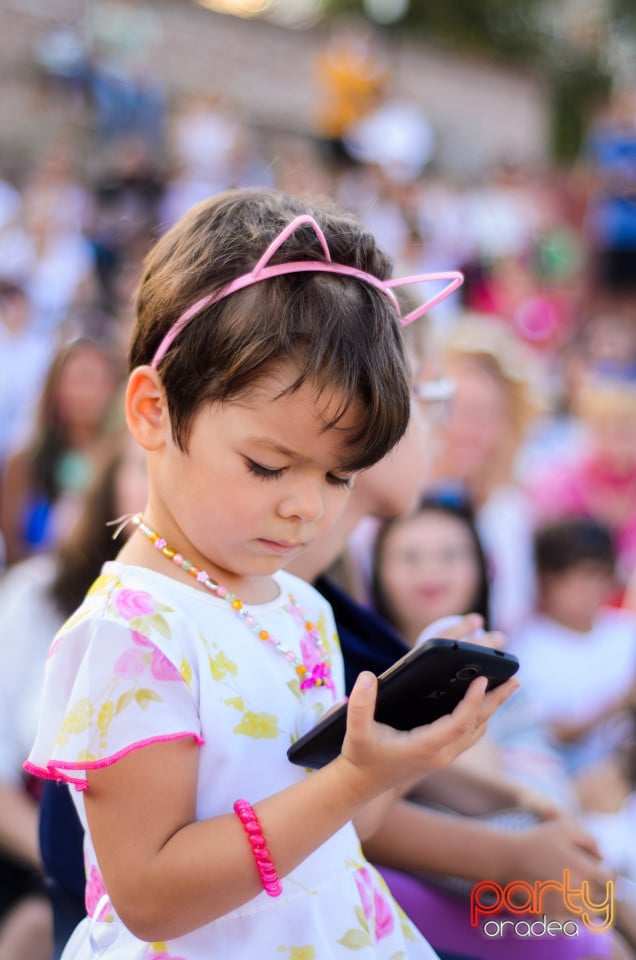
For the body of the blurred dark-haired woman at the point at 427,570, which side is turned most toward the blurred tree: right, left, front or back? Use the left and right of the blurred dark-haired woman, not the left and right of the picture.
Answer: back

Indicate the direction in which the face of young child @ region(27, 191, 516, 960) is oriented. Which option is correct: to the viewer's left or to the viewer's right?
to the viewer's right

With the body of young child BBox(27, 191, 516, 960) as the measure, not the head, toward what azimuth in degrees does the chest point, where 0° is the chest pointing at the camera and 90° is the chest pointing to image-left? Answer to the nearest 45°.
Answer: approximately 315°

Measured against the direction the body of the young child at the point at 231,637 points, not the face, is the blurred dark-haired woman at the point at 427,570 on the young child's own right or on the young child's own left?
on the young child's own left

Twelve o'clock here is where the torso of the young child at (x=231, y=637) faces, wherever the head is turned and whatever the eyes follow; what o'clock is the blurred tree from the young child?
The blurred tree is roughly at 8 o'clock from the young child.

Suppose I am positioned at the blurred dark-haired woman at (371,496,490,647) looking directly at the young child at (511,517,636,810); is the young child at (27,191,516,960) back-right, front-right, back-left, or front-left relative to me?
back-right

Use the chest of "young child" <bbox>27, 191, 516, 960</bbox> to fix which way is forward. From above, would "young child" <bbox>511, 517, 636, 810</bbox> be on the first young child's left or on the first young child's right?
on the first young child's left

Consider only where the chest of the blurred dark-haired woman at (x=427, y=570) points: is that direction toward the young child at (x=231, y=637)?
yes

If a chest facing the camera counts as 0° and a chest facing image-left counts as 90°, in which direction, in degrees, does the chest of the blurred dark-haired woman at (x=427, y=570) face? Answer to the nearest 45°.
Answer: approximately 0°
